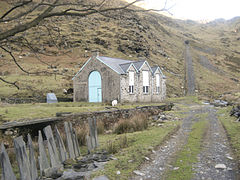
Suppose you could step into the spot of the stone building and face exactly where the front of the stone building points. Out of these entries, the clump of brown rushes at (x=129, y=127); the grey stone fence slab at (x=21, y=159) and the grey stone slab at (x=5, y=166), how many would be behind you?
0

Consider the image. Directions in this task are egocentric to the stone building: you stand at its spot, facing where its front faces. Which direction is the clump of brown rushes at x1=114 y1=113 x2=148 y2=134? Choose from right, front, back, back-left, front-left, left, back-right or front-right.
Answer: front-left

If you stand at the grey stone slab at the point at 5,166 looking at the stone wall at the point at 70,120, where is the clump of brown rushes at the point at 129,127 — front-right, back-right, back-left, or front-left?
front-right

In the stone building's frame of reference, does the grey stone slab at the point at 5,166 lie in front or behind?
in front

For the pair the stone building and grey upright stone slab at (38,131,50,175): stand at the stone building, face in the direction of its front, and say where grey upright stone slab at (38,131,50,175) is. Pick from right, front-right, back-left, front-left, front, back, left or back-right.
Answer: front-left

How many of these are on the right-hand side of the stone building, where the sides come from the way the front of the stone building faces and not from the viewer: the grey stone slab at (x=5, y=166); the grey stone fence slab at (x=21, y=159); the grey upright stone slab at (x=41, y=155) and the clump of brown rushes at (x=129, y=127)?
0

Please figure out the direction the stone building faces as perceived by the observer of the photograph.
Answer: facing the viewer and to the left of the viewer

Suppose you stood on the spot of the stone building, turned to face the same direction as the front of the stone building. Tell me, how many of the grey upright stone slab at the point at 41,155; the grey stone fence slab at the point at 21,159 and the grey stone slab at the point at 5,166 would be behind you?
0
